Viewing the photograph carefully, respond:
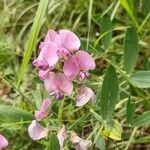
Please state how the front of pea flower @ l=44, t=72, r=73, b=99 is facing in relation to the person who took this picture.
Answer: facing the viewer
